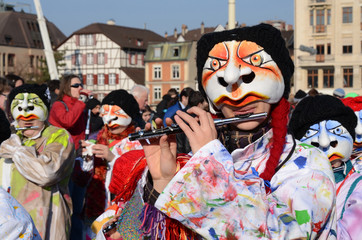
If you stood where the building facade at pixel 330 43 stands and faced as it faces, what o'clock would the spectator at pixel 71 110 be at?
The spectator is roughly at 12 o'clock from the building facade.

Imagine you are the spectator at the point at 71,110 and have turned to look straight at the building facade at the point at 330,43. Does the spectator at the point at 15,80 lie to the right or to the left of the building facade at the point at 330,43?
left

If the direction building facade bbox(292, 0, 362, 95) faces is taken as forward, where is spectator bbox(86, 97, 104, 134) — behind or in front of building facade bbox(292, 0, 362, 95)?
in front

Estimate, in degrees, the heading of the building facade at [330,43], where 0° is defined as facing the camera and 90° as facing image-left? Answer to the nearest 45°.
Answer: approximately 0°
